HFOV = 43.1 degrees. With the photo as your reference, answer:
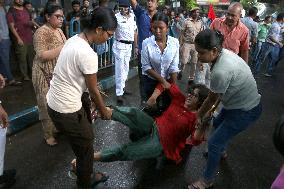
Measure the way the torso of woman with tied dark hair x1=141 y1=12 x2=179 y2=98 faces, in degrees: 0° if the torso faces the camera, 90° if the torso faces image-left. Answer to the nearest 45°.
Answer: approximately 0°

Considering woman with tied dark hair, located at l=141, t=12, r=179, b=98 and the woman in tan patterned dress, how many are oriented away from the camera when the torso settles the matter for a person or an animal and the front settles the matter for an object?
0

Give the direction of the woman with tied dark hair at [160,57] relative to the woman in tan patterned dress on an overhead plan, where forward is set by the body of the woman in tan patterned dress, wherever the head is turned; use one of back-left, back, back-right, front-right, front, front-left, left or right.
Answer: front-left

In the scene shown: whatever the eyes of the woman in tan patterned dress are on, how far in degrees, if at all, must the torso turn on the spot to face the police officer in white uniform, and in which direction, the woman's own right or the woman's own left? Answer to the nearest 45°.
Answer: approximately 90° to the woman's own left

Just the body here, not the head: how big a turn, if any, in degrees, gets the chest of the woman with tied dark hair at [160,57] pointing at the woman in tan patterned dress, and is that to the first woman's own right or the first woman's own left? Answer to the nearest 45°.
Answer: approximately 90° to the first woman's own right

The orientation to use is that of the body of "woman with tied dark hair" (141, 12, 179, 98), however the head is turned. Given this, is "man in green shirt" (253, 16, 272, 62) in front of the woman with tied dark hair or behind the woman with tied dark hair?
behind

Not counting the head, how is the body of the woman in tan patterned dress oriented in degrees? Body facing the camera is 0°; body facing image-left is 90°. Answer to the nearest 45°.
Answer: approximately 315°

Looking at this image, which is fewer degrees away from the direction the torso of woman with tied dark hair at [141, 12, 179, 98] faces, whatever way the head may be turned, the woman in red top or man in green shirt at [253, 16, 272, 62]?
the woman in red top

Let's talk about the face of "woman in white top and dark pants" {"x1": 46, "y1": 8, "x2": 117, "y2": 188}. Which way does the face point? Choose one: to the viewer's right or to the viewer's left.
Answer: to the viewer's right

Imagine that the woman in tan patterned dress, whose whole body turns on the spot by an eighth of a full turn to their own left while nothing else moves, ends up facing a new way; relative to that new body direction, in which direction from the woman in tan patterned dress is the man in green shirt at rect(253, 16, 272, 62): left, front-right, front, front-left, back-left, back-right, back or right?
front-left

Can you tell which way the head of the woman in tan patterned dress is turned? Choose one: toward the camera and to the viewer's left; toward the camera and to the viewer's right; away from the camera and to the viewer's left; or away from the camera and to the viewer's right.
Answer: toward the camera and to the viewer's right

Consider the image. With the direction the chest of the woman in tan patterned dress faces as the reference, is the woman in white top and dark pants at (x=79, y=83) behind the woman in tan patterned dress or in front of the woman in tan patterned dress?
in front
